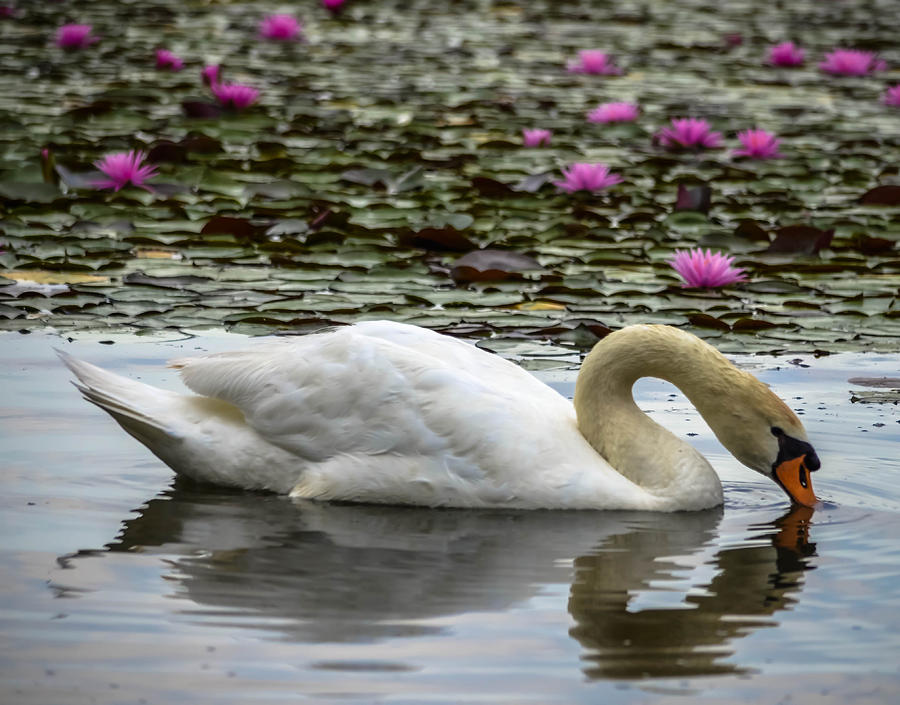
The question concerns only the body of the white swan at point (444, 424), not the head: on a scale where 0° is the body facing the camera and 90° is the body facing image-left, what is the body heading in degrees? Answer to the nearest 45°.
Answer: approximately 270°

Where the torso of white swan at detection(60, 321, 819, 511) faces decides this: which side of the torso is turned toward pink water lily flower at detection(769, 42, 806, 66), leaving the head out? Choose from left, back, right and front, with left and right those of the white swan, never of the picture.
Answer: left

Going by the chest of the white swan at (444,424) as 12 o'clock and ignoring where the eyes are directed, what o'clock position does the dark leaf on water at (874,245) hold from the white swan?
The dark leaf on water is roughly at 10 o'clock from the white swan.

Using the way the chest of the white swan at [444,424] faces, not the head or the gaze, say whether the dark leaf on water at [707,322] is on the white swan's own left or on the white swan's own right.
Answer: on the white swan's own left

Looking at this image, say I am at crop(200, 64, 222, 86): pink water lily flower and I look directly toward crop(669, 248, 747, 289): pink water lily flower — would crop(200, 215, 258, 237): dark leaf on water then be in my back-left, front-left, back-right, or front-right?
front-right

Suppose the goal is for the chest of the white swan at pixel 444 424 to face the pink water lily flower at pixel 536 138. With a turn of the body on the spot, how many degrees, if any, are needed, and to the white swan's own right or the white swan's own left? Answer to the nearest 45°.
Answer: approximately 90° to the white swan's own left

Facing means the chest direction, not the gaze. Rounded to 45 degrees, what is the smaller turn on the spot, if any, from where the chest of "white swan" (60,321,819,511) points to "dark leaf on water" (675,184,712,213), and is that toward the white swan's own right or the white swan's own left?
approximately 90° to the white swan's own left

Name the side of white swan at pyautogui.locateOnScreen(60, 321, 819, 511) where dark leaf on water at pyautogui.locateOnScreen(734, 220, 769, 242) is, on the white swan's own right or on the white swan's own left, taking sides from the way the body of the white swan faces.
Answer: on the white swan's own left

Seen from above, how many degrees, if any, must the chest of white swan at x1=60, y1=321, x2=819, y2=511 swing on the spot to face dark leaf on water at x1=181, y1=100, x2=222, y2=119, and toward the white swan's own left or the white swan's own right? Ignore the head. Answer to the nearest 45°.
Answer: approximately 90° to the white swan's own left

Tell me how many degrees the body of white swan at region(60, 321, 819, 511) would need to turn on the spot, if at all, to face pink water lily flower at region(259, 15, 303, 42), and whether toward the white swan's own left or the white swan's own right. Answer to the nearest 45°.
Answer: approximately 90° to the white swan's own left

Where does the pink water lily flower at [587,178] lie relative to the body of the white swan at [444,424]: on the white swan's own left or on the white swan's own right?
on the white swan's own left

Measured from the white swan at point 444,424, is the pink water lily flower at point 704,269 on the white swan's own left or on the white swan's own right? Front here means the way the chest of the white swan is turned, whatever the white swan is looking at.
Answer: on the white swan's own left

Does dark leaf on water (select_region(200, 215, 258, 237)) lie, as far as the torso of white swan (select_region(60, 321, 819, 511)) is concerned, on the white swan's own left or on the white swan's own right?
on the white swan's own left

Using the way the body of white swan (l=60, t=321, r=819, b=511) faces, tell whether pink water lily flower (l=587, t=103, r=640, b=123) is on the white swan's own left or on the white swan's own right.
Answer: on the white swan's own left
